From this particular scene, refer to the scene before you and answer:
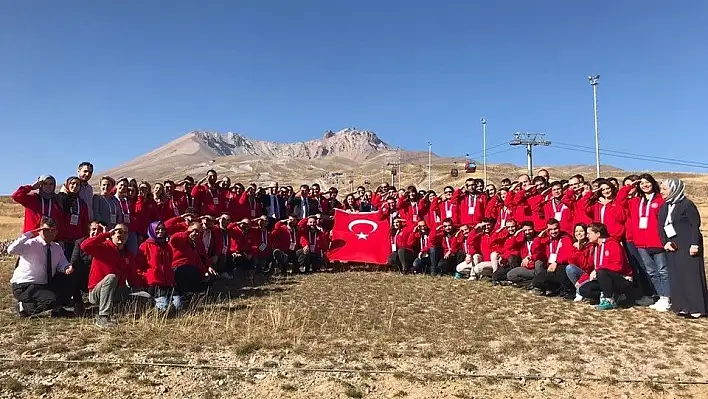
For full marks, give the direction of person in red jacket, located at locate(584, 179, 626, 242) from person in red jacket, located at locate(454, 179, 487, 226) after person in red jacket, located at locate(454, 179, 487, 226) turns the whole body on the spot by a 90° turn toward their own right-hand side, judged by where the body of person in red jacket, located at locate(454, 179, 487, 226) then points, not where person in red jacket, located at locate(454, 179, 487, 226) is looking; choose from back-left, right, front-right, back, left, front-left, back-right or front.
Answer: back-left

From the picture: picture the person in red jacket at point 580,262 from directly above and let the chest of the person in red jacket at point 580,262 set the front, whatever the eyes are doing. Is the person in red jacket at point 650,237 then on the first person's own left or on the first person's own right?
on the first person's own left

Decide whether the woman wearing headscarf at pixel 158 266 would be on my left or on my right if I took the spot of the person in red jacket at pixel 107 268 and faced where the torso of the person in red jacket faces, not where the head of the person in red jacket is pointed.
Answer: on my left

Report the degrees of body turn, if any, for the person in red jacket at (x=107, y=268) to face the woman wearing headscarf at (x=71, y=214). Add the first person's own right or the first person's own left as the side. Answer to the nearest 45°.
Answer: approximately 180°

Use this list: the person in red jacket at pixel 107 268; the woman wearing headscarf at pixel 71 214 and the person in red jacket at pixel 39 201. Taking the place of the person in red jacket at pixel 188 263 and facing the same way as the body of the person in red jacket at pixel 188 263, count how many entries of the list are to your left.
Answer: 0

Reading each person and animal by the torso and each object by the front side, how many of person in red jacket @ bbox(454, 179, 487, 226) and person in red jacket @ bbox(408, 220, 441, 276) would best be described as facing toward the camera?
2

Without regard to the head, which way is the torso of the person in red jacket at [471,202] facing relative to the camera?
toward the camera

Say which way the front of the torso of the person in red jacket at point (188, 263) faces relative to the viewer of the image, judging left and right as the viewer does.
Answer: facing the viewer and to the right of the viewer

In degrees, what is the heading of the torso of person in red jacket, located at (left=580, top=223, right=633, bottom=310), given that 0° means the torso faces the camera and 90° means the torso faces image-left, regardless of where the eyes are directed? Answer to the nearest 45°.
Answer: approximately 45°

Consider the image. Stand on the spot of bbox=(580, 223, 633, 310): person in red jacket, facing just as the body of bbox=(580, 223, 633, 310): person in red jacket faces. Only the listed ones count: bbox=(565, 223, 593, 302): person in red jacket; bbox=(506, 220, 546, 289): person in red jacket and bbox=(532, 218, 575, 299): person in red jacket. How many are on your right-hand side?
3

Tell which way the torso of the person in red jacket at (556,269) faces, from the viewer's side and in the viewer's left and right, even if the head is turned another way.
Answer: facing the viewer and to the left of the viewer

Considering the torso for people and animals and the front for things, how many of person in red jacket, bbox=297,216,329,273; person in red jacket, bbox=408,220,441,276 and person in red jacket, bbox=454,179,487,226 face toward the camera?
3

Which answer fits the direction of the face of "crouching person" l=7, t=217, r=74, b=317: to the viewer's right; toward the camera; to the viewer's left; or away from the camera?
toward the camera

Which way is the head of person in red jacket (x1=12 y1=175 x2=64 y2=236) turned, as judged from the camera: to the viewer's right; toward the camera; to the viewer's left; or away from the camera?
toward the camera

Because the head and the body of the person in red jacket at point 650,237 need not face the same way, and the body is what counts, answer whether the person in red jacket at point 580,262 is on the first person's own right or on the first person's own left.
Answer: on the first person's own right

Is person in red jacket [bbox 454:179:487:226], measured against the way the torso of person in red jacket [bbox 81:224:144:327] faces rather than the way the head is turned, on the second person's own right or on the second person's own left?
on the second person's own left
